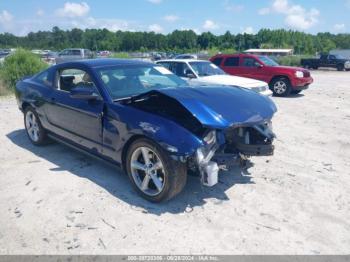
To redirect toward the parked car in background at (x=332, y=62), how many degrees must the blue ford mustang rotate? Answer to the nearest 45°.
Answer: approximately 90° to its left

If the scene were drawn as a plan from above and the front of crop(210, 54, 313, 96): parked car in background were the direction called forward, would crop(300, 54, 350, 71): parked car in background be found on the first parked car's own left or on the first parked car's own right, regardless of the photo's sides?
on the first parked car's own left

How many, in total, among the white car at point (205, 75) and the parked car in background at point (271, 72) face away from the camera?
0

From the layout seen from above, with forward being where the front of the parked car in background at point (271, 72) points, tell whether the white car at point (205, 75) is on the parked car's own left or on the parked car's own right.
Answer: on the parked car's own right

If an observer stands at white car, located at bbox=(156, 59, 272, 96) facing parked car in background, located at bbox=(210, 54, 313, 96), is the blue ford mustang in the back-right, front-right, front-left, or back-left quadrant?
back-right

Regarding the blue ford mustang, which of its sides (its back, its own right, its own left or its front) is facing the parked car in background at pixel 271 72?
left

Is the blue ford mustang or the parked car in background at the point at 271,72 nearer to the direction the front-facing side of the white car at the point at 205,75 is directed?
the blue ford mustang

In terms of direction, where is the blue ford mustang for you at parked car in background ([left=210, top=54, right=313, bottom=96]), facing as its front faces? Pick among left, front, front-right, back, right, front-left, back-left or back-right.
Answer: front-right

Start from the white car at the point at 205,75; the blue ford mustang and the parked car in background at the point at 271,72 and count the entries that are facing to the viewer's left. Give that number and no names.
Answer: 0

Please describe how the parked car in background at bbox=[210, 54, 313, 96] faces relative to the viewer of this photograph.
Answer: facing the viewer and to the right of the viewer

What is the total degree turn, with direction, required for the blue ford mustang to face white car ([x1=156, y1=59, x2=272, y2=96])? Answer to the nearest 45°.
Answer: approximately 135° to its left

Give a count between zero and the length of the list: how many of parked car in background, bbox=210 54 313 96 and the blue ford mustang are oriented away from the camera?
0
